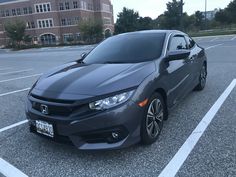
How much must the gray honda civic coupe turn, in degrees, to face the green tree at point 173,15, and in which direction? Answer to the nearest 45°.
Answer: approximately 135° to its right

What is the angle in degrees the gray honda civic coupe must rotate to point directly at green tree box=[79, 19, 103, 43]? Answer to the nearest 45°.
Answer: approximately 135° to its right
